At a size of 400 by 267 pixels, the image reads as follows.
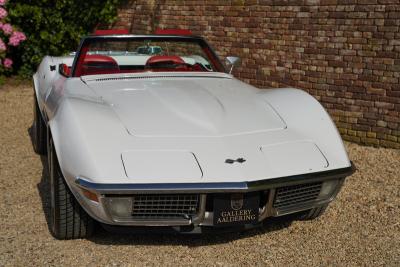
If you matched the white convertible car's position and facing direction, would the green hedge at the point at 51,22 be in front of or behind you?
behind

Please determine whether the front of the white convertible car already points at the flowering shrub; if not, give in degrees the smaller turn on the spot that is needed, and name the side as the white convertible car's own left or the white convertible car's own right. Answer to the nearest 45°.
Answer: approximately 180°

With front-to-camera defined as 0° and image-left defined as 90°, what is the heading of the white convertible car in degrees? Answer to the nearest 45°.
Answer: approximately 315°
